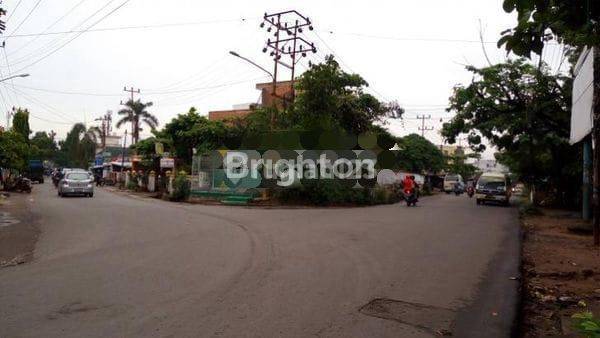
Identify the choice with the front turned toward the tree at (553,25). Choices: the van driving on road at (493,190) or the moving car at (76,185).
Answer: the van driving on road at (493,190)

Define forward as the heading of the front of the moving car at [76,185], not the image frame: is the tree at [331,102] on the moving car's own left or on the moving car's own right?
on the moving car's own right

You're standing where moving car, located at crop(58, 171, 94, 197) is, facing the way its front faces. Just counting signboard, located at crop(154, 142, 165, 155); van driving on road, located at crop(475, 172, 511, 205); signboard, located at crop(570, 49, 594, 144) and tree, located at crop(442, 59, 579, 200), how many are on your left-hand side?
0

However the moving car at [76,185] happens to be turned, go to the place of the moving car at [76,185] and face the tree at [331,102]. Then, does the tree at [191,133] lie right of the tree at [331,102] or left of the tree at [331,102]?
left

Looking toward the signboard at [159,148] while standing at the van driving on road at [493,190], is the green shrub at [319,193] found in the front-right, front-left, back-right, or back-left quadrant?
front-left

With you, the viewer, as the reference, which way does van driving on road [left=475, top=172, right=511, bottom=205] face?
facing the viewer

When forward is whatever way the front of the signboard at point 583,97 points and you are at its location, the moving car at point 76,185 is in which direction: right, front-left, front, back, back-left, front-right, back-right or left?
front-right

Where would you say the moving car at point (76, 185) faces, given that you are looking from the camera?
facing away from the viewer

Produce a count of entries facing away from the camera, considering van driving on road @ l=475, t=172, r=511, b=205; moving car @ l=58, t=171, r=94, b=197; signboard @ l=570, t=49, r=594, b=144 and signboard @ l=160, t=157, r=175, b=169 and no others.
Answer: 1

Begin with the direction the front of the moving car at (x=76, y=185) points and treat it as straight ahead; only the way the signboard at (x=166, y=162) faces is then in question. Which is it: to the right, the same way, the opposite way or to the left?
the opposite way

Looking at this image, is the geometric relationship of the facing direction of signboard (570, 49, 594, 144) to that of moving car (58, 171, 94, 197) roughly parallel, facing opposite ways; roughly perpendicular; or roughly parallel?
roughly perpendicular

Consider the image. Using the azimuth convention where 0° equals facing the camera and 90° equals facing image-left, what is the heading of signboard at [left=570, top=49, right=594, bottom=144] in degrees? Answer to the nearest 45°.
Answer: approximately 45°

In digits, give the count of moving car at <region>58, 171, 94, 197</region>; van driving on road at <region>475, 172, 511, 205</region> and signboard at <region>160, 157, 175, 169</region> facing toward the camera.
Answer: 2

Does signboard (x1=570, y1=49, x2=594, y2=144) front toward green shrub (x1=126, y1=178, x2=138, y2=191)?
no

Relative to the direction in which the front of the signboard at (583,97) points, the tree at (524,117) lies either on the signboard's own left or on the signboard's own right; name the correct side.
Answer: on the signboard's own right

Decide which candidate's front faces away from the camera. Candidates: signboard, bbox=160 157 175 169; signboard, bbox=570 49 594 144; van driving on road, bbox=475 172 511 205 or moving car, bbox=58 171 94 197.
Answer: moving car, bbox=58 171 94 197

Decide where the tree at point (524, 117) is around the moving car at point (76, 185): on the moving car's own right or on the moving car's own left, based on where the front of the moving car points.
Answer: on the moving car's own right

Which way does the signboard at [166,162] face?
toward the camera

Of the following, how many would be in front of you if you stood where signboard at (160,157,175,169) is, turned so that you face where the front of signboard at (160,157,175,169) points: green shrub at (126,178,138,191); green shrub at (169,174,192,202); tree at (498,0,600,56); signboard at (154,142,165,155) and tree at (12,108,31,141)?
2
